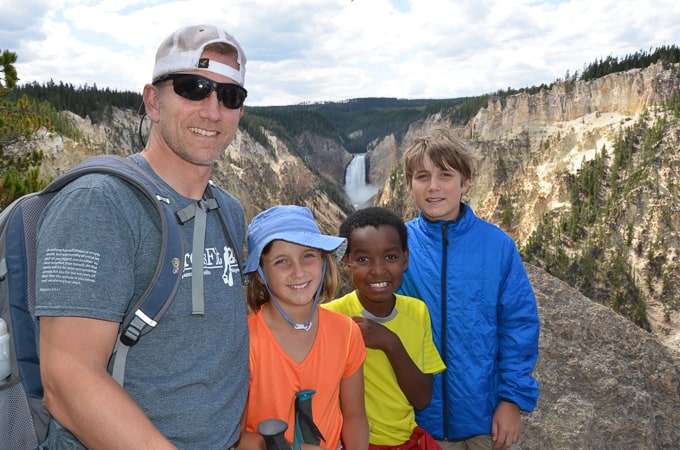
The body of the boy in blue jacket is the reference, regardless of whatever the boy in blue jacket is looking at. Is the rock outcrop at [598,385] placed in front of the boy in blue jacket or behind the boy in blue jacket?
behind

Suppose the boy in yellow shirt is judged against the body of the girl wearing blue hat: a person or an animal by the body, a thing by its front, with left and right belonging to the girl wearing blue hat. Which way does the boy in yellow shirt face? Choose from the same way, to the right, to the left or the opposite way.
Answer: the same way

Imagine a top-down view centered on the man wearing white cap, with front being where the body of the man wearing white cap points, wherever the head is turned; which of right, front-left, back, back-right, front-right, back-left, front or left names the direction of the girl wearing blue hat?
left

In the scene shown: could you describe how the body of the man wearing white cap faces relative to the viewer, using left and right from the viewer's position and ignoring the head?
facing the viewer and to the right of the viewer

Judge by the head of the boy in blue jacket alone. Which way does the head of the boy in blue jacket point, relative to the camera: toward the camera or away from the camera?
toward the camera

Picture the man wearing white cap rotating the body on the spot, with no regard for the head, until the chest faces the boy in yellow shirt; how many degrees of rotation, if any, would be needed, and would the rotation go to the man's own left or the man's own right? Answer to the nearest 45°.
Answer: approximately 90° to the man's own left

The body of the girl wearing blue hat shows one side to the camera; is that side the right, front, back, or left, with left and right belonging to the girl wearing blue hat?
front

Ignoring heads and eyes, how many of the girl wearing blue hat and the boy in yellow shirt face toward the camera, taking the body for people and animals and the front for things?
2

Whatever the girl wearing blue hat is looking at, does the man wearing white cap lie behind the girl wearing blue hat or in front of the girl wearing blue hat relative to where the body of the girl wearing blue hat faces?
in front

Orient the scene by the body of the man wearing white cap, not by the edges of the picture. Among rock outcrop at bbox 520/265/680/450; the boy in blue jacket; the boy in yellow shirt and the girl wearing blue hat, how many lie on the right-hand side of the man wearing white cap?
0

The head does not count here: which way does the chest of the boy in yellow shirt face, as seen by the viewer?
toward the camera

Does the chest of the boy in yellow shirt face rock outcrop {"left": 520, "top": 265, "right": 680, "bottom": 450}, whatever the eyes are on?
no

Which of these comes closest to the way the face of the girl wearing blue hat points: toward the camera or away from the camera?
toward the camera
